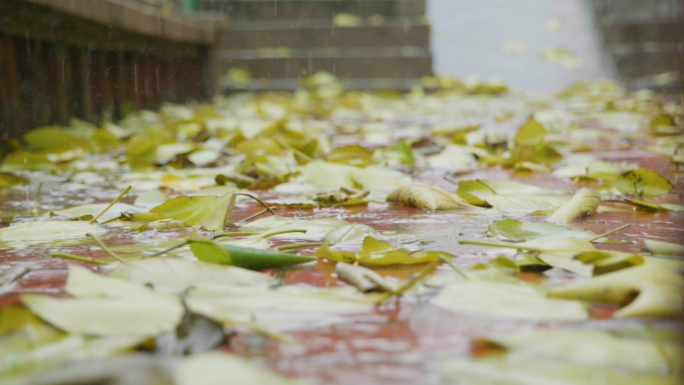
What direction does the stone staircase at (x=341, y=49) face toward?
toward the camera

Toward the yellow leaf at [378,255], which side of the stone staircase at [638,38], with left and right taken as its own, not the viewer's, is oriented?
front

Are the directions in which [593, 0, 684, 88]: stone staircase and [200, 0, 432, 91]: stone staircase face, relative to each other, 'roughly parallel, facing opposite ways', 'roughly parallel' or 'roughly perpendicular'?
roughly parallel

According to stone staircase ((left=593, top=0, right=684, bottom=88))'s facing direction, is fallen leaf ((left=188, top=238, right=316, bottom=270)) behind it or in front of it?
in front

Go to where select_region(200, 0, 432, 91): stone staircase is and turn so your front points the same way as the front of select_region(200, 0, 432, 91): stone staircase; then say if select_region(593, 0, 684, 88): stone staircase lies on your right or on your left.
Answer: on your left

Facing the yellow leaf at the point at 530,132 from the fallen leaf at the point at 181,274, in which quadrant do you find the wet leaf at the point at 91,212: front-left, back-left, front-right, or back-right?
front-left

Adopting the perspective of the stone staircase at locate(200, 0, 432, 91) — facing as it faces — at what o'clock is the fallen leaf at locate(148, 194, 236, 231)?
The fallen leaf is roughly at 12 o'clock from the stone staircase.

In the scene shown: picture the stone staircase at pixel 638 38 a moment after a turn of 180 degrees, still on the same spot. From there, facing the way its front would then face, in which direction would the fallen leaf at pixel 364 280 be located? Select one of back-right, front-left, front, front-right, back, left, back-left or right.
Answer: back

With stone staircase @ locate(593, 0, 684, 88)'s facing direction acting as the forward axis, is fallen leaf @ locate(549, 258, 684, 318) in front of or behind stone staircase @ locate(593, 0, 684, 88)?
in front

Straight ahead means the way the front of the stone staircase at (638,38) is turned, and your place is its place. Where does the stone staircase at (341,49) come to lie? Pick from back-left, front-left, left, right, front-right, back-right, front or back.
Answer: front-right

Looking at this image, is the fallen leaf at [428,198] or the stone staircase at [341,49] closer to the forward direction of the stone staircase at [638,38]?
the fallen leaf

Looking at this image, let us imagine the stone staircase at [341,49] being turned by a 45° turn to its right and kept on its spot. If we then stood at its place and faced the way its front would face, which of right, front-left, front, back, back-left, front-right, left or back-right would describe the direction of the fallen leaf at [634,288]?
front-left

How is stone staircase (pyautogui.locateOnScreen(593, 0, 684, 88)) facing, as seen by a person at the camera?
facing the viewer

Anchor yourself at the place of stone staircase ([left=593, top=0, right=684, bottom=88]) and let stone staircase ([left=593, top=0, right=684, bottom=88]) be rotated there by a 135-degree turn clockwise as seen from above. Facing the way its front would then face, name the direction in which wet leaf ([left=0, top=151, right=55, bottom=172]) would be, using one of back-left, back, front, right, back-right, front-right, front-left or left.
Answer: back-left

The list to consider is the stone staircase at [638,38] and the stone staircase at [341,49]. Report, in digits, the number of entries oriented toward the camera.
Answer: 2

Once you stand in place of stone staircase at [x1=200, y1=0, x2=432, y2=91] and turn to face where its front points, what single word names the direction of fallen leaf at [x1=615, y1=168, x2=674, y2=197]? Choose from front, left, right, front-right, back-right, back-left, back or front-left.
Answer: front

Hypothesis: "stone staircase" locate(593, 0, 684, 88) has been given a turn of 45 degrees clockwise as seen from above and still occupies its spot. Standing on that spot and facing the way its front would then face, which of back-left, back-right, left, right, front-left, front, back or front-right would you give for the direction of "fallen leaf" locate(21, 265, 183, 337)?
front-left

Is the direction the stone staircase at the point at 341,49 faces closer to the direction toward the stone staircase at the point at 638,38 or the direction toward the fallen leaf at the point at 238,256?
the fallen leaf
